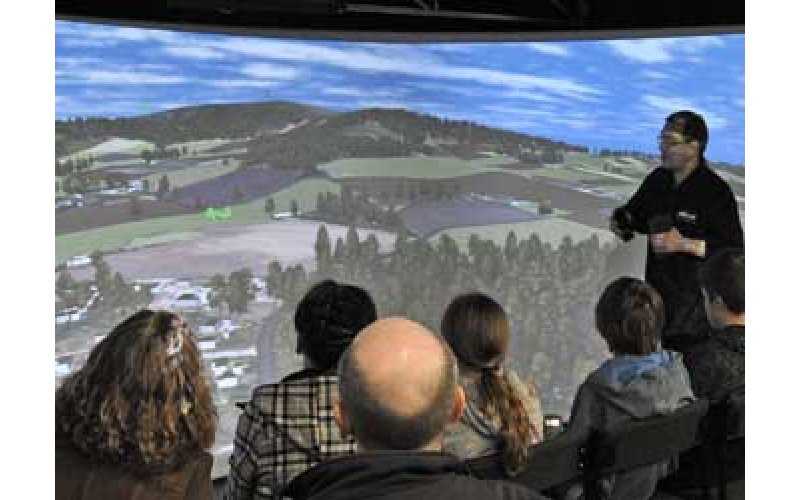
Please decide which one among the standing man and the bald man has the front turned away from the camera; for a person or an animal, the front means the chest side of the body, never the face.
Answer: the bald man

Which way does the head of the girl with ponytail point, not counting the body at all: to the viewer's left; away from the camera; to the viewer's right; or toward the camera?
away from the camera

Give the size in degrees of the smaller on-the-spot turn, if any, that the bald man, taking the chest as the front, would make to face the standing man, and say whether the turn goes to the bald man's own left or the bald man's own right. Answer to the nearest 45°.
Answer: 0° — they already face them

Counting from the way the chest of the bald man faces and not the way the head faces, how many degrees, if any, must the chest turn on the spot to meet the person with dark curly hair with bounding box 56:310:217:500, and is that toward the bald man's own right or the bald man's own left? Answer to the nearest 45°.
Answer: approximately 45° to the bald man's own left

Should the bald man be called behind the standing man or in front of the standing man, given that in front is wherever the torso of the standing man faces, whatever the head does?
in front

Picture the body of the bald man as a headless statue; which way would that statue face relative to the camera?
away from the camera

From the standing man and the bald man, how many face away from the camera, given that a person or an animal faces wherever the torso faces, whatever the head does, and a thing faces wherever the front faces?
1

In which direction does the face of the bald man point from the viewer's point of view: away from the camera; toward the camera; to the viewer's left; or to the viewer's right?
away from the camera

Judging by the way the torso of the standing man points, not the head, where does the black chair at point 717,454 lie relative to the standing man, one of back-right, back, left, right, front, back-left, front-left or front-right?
front-left

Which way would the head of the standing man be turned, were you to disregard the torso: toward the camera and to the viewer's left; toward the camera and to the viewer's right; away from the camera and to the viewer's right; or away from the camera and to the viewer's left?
toward the camera and to the viewer's left

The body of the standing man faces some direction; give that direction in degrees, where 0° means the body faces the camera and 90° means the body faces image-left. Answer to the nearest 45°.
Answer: approximately 45°
